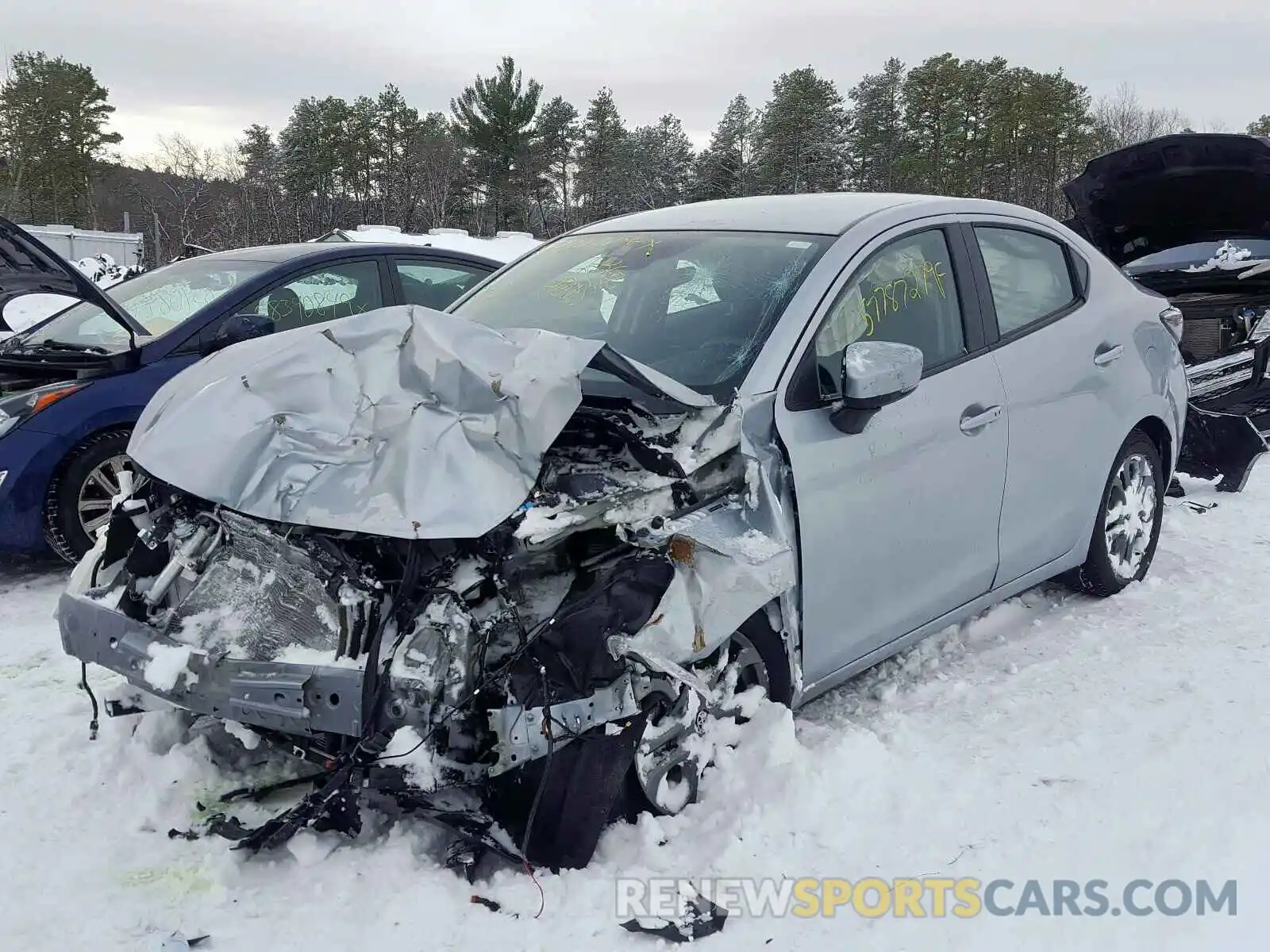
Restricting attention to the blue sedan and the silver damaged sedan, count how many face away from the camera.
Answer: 0

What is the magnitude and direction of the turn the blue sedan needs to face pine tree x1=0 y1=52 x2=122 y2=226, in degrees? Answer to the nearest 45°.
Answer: approximately 135° to its right

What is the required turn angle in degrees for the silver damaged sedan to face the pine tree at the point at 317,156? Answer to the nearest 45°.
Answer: approximately 135° to its right

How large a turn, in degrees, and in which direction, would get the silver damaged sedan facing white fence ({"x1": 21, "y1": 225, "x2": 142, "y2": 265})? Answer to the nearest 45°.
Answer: approximately 90° to its right

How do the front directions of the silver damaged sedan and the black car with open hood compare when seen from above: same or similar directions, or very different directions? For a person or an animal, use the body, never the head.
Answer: same or similar directions

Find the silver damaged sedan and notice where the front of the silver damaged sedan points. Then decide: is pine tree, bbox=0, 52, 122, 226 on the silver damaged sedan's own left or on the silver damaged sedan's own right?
on the silver damaged sedan's own right

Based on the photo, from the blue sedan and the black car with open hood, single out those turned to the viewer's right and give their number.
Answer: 0

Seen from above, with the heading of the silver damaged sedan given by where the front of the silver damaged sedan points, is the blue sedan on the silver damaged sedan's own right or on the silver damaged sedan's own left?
on the silver damaged sedan's own right

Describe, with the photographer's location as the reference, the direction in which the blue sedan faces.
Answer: facing the viewer and to the left of the viewer

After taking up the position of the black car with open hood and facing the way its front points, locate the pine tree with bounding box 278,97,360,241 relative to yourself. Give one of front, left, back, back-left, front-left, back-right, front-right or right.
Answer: right

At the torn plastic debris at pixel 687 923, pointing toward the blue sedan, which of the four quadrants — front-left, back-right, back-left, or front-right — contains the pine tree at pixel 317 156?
front-right

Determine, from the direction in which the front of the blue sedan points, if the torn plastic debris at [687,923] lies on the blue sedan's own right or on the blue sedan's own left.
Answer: on the blue sedan's own left

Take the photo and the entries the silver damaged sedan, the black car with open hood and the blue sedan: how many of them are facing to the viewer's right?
0

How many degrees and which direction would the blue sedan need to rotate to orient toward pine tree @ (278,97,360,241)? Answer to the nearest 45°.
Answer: approximately 135° to its right
